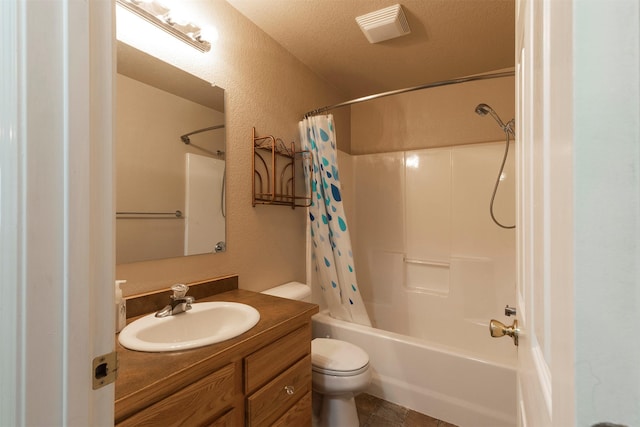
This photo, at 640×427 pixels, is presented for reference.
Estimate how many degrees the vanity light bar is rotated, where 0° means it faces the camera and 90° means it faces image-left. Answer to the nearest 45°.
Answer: approximately 315°

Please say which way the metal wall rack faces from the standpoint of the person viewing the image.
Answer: facing the viewer and to the right of the viewer

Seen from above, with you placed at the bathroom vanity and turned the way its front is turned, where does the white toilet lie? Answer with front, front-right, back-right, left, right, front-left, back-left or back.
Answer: left

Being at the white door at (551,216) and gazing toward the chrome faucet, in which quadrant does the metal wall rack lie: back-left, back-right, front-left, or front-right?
front-right

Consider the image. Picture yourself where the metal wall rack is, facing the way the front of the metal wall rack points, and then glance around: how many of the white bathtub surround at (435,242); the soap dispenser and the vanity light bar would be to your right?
2

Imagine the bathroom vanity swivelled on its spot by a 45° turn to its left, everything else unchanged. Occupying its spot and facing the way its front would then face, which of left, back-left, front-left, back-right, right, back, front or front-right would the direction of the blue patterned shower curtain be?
front-left
